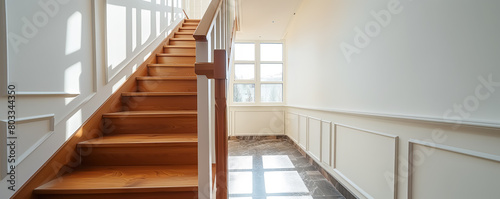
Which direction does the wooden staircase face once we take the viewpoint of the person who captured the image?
facing the viewer

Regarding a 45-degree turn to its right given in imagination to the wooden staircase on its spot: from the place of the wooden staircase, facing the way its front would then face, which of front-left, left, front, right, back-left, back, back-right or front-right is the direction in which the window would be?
back
